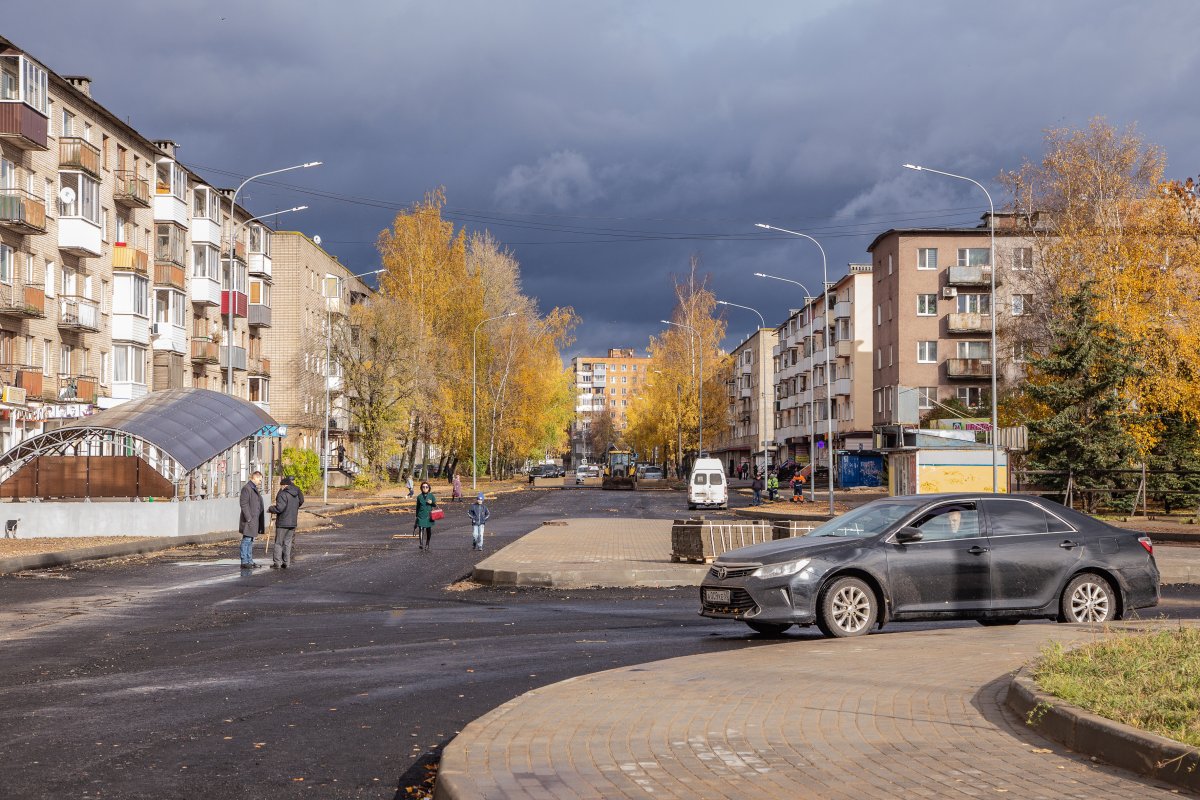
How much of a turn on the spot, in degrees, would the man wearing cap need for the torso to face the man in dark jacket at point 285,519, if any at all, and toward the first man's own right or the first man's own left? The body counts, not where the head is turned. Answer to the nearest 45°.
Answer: approximately 45° to the first man's own right

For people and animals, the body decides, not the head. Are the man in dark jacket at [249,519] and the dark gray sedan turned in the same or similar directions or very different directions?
very different directions

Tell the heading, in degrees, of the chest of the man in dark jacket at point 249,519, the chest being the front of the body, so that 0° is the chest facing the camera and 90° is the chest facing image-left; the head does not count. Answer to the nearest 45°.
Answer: approximately 270°

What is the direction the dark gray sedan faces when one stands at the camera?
facing the viewer and to the left of the viewer

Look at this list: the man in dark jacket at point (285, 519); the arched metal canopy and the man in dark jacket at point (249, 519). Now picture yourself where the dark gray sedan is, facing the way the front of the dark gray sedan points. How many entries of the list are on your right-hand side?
3

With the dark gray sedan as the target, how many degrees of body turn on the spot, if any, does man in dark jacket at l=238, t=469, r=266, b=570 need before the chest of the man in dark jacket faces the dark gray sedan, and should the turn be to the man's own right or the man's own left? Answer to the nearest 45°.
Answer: approximately 45° to the man's own right

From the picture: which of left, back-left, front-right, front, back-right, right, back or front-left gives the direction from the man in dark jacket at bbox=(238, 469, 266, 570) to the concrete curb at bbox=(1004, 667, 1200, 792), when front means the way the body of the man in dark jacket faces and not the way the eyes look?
right

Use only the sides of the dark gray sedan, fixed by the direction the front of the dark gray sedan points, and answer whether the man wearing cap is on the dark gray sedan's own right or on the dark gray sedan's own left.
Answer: on the dark gray sedan's own right

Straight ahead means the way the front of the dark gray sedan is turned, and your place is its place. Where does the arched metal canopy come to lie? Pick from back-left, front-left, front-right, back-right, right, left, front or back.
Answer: right

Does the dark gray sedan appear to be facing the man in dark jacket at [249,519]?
no

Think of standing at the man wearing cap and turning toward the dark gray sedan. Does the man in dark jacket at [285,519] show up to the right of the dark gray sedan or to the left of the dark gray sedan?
right

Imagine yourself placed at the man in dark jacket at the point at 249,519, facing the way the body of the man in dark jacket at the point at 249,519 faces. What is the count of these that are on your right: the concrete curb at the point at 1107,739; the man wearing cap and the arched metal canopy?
1

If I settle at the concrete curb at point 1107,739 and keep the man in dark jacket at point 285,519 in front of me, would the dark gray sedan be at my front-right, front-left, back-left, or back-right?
front-right

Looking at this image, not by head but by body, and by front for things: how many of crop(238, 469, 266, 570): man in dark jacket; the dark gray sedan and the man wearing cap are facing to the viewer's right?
1

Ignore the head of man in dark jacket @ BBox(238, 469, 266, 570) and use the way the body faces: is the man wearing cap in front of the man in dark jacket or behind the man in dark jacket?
in front
